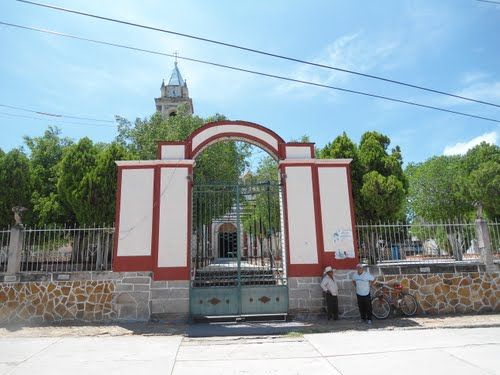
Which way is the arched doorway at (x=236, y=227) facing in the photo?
toward the camera

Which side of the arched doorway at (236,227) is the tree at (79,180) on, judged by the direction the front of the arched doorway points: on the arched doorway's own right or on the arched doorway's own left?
on the arched doorway's own right

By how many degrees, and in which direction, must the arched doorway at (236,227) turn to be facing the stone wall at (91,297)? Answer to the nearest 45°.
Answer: approximately 90° to its right

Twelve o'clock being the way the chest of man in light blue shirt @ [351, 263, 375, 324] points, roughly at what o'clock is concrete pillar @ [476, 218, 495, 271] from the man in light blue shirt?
The concrete pillar is roughly at 8 o'clock from the man in light blue shirt.

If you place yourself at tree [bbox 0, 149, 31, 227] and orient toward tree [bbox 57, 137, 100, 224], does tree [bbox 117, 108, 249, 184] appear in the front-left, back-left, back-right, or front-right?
front-left

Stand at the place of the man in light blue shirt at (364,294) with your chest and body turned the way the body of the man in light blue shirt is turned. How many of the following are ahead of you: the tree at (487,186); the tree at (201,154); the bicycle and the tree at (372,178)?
0

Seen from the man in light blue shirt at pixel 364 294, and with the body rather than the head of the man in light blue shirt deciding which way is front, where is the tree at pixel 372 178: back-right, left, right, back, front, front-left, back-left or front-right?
back

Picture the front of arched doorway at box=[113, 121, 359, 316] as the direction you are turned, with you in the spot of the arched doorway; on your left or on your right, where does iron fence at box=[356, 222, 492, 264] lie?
on your left

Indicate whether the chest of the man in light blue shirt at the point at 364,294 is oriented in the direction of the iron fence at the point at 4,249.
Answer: no

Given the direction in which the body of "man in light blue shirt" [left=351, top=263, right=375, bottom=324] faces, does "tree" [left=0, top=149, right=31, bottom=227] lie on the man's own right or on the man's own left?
on the man's own right

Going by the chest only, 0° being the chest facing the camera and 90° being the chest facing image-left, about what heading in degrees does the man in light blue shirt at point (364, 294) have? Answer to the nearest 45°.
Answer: approximately 0°

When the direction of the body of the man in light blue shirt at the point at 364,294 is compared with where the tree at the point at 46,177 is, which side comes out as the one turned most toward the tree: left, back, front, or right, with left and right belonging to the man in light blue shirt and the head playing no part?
right

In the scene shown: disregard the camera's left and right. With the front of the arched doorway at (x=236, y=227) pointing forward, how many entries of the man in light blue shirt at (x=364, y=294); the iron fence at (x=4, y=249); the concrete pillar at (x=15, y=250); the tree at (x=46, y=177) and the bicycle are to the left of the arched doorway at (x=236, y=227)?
2

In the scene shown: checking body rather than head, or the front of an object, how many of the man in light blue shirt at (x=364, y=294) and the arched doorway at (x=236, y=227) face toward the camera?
2

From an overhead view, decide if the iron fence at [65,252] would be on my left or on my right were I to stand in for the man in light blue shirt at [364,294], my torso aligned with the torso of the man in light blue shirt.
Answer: on my right

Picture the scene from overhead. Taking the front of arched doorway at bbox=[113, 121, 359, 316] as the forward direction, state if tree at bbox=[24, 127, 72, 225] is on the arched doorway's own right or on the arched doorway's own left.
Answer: on the arched doorway's own right

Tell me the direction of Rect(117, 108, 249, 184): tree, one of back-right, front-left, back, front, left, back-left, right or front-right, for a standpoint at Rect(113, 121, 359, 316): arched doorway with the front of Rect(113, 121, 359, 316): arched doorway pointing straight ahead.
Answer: back

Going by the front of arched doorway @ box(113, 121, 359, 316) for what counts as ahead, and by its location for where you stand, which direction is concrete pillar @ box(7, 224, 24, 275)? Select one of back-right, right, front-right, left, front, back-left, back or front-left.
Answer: right

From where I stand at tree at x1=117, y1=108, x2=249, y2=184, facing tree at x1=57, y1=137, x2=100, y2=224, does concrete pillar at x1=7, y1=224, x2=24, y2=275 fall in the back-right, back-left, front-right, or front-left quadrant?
front-left

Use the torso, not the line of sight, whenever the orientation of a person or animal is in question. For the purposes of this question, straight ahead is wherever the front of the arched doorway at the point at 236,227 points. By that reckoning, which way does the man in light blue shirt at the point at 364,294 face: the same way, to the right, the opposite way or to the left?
the same way
